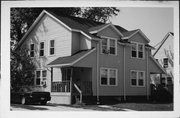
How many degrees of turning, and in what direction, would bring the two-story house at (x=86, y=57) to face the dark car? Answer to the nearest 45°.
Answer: approximately 90° to its right
